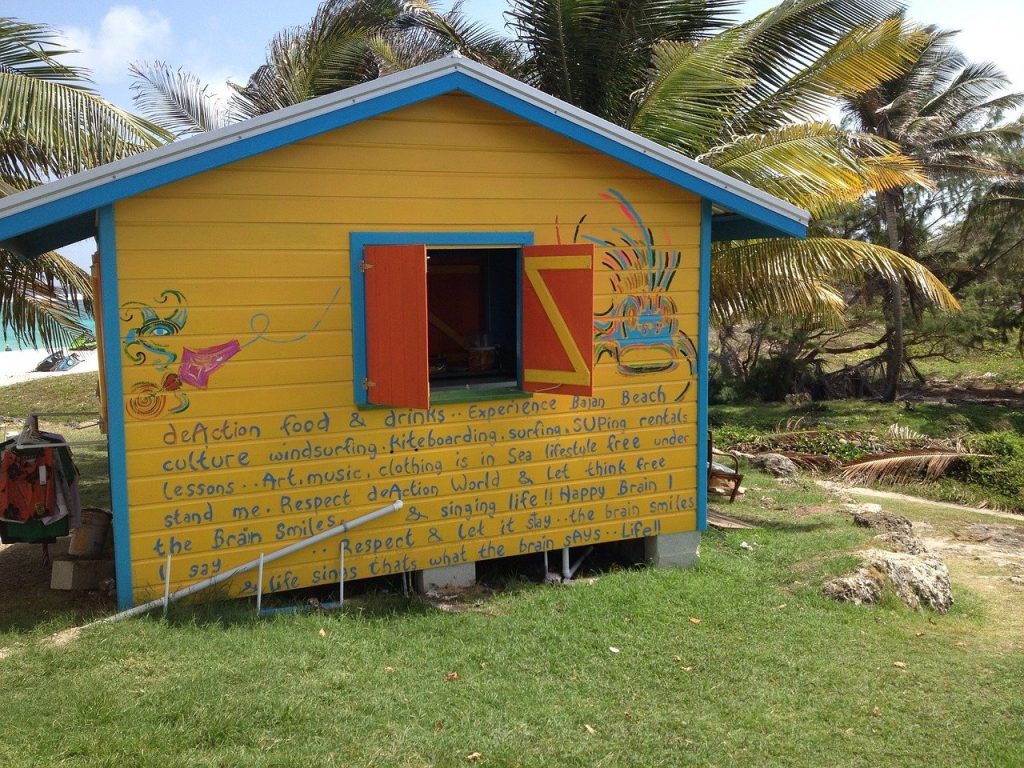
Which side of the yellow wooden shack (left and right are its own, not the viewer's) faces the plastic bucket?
right

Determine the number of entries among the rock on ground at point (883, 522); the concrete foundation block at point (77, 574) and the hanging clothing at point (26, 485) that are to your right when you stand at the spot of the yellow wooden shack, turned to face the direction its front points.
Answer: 2

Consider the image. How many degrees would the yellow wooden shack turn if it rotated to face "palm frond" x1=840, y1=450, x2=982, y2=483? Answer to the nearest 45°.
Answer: approximately 135° to its left

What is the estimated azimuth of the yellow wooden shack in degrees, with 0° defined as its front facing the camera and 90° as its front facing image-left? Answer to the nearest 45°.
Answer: approximately 0°

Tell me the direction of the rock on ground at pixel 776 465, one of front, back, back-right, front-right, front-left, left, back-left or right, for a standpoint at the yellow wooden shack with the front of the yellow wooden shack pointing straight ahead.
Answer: back-left

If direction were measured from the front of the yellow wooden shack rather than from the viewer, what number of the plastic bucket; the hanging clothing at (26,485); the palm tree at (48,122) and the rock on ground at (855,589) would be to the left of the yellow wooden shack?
1

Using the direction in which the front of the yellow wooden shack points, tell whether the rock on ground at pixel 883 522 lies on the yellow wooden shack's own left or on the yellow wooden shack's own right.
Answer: on the yellow wooden shack's own left

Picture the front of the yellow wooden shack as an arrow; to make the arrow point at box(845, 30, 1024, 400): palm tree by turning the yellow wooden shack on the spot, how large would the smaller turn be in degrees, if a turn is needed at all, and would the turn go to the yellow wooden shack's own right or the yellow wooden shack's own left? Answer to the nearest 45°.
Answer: approximately 135° to the yellow wooden shack's own left

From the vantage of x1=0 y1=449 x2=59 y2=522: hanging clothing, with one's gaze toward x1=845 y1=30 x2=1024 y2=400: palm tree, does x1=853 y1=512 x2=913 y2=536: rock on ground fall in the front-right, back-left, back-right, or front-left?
front-right

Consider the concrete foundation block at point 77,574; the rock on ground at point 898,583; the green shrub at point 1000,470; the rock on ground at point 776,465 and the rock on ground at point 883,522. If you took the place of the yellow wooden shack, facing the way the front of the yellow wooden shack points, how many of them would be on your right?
1

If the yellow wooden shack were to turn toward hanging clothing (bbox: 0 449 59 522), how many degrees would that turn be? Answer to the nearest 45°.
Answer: approximately 90° to its right

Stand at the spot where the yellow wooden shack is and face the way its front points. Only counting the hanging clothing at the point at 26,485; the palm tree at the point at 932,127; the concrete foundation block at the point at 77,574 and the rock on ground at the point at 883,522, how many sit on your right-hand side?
2

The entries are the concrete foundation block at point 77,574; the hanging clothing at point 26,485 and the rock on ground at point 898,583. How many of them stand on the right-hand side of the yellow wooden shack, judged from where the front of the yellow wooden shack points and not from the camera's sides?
2

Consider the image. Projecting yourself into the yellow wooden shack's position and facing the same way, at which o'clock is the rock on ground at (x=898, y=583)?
The rock on ground is roughly at 9 o'clock from the yellow wooden shack.

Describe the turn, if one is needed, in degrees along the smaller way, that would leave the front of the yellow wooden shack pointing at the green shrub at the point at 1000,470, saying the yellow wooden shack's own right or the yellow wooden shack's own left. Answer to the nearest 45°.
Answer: approximately 135° to the yellow wooden shack's own left

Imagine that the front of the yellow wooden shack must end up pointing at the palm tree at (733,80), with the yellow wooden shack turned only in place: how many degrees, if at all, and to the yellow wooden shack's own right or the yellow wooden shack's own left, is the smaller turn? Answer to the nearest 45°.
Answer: approximately 135° to the yellow wooden shack's own left

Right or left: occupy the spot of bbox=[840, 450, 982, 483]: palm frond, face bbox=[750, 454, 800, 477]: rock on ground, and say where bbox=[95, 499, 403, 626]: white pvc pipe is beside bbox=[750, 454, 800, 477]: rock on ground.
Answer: left
